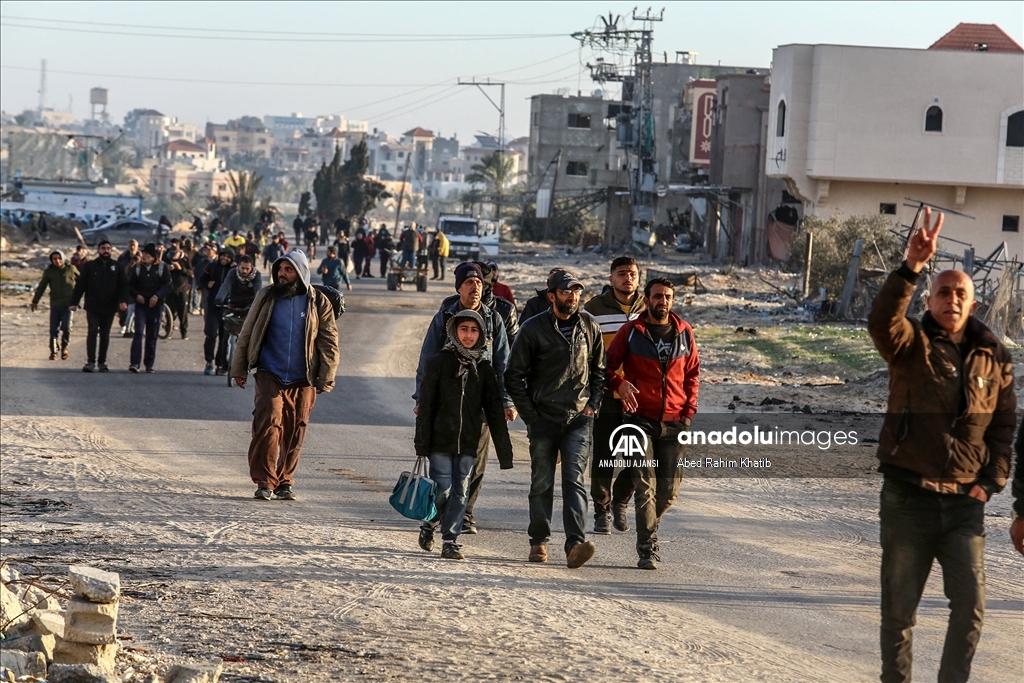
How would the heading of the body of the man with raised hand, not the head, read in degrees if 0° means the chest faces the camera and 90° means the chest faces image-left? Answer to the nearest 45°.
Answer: approximately 0°

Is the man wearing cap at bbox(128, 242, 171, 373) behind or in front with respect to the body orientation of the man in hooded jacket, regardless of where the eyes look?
behind

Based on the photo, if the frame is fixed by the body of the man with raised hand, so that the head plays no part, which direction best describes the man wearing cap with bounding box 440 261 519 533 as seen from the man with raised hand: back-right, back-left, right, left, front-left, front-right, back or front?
back-right

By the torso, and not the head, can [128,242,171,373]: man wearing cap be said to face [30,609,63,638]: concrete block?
yes
